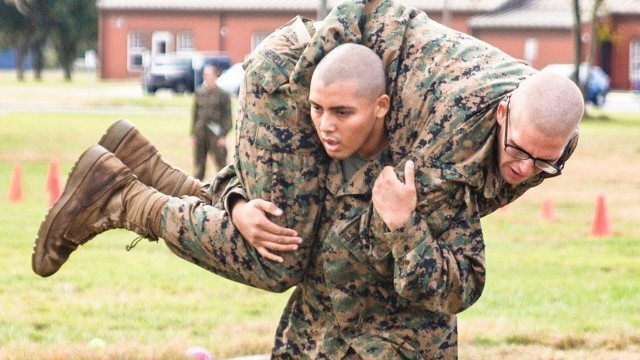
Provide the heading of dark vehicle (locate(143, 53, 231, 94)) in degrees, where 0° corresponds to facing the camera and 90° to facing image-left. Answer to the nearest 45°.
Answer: approximately 45°

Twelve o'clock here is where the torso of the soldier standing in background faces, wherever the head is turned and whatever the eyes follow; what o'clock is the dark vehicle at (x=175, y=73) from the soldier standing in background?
The dark vehicle is roughly at 6 o'clock from the soldier standing in background.

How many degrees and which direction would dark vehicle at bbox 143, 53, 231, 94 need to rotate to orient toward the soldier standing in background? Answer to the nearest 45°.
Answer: approximately 45° to its left

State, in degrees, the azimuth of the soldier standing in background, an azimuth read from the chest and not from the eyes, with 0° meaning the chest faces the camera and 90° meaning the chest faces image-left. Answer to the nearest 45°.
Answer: approximately 0°

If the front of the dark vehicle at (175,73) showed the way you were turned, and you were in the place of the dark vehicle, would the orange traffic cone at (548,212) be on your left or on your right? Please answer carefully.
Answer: on your left
